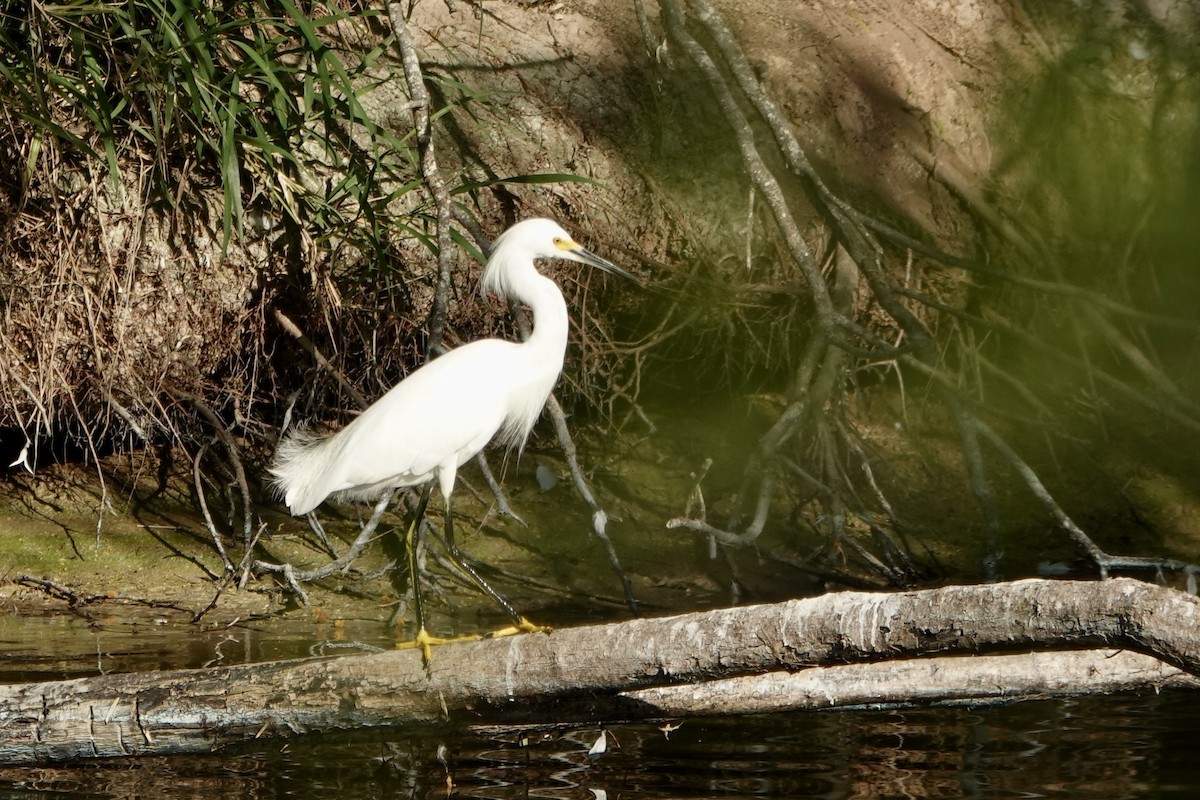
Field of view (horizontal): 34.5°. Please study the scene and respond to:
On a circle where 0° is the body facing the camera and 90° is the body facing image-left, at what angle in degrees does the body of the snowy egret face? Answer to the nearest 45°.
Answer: approximately 270°
